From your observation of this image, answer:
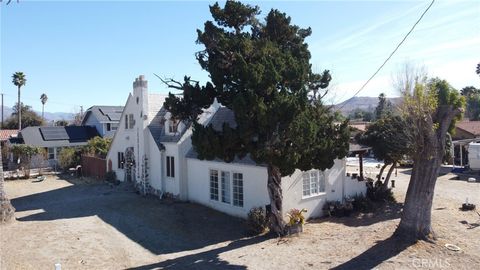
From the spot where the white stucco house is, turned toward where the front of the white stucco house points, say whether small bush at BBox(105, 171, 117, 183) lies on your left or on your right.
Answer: on your right

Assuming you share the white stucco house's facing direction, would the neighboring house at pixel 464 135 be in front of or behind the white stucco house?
behind

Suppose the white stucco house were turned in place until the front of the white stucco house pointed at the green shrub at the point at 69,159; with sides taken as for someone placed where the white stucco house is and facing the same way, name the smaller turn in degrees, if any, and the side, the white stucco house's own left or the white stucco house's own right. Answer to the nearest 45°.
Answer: approximately 90° to the white stucco house's own right

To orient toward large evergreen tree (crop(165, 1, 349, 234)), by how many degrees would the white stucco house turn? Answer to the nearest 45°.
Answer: approximately 45° to its left

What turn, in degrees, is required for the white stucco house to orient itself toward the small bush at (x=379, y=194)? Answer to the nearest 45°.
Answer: approximately 135° to its left

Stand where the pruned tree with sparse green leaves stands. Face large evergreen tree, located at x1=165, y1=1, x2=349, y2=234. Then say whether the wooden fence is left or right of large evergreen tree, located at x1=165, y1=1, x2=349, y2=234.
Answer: right

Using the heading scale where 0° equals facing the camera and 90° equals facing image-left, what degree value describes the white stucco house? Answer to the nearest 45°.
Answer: approximately 45°
